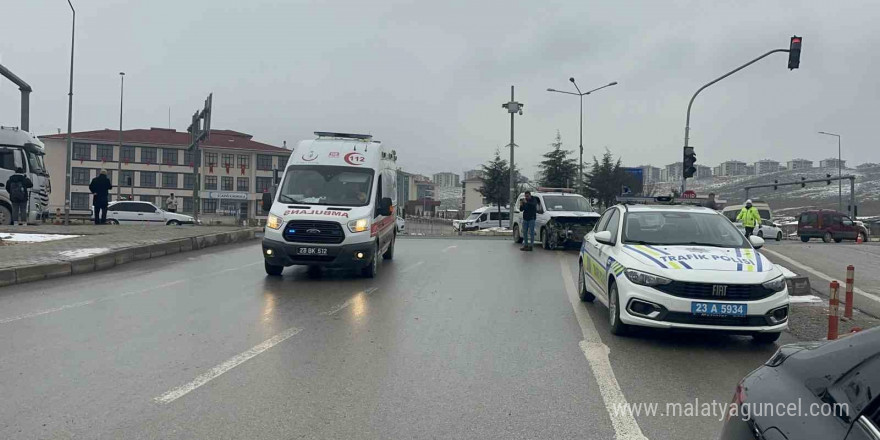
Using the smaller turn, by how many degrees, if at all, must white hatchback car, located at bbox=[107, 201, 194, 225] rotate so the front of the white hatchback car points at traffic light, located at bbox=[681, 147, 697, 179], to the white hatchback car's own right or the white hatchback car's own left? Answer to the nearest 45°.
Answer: approximately 45° to the white hatchback car's own right

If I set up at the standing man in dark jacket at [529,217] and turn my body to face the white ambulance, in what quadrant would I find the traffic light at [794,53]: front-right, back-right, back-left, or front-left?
back-left

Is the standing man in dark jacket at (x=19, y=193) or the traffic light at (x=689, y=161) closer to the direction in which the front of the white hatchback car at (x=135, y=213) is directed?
the traffic light

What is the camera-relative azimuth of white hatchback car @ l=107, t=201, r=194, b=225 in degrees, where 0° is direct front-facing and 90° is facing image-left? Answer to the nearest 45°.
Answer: approximately 270°

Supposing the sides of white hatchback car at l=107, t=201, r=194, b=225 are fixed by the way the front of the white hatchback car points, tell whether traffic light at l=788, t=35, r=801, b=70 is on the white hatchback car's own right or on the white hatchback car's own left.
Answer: on the white hatchback car's own right

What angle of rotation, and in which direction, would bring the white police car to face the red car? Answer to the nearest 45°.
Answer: approximately 135° to its left

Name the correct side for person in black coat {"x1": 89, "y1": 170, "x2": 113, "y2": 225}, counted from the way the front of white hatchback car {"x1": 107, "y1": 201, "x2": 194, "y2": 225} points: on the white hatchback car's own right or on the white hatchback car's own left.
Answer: on the white hatchback car's own right

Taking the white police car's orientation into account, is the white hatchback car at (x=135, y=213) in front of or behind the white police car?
behind

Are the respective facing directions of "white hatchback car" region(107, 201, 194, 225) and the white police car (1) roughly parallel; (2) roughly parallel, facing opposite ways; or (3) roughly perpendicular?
roughly perpendicular
